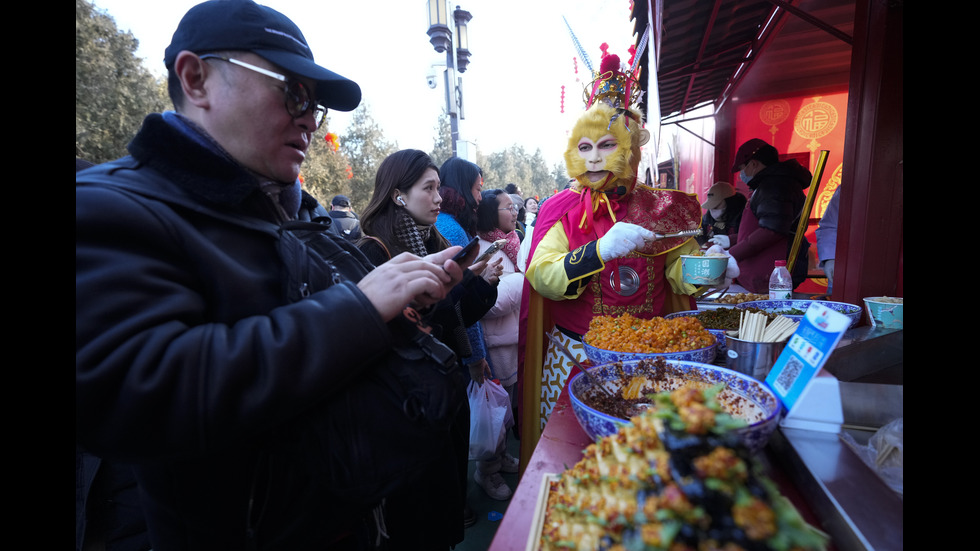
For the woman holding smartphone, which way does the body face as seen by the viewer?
to the viewer's right

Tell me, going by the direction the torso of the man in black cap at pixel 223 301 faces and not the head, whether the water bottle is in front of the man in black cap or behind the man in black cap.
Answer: in front

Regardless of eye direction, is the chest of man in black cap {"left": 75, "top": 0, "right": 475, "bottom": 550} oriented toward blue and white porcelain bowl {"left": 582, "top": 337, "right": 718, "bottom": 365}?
yes

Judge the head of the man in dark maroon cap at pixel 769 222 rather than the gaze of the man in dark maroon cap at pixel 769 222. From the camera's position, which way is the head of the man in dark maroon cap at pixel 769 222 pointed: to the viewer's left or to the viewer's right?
to the viewer's left

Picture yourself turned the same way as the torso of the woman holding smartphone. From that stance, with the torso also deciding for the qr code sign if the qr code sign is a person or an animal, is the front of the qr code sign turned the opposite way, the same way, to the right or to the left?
the opposite way

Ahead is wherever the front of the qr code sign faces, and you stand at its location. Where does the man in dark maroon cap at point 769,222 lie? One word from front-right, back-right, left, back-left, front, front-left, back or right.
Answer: back-right

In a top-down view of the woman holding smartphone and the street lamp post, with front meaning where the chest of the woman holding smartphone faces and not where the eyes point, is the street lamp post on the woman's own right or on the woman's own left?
on the woman's own left

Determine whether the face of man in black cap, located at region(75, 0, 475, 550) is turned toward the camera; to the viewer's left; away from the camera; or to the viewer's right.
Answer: to the viewer's right

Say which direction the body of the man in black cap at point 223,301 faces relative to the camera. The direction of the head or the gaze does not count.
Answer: to the viewer's right

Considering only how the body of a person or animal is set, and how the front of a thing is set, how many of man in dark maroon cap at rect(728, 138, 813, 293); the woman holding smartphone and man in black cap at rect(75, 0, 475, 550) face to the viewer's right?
2

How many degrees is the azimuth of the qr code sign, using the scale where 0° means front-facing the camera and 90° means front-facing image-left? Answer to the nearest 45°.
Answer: approximately 45°

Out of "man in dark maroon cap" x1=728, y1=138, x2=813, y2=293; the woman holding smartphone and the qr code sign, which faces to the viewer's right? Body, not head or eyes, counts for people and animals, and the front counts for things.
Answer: the woman holding smartphone

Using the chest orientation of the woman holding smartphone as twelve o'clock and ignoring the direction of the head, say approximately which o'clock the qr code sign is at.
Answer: The qr code sign is roughly at 2 o'clock from the woman holding smartphone.
